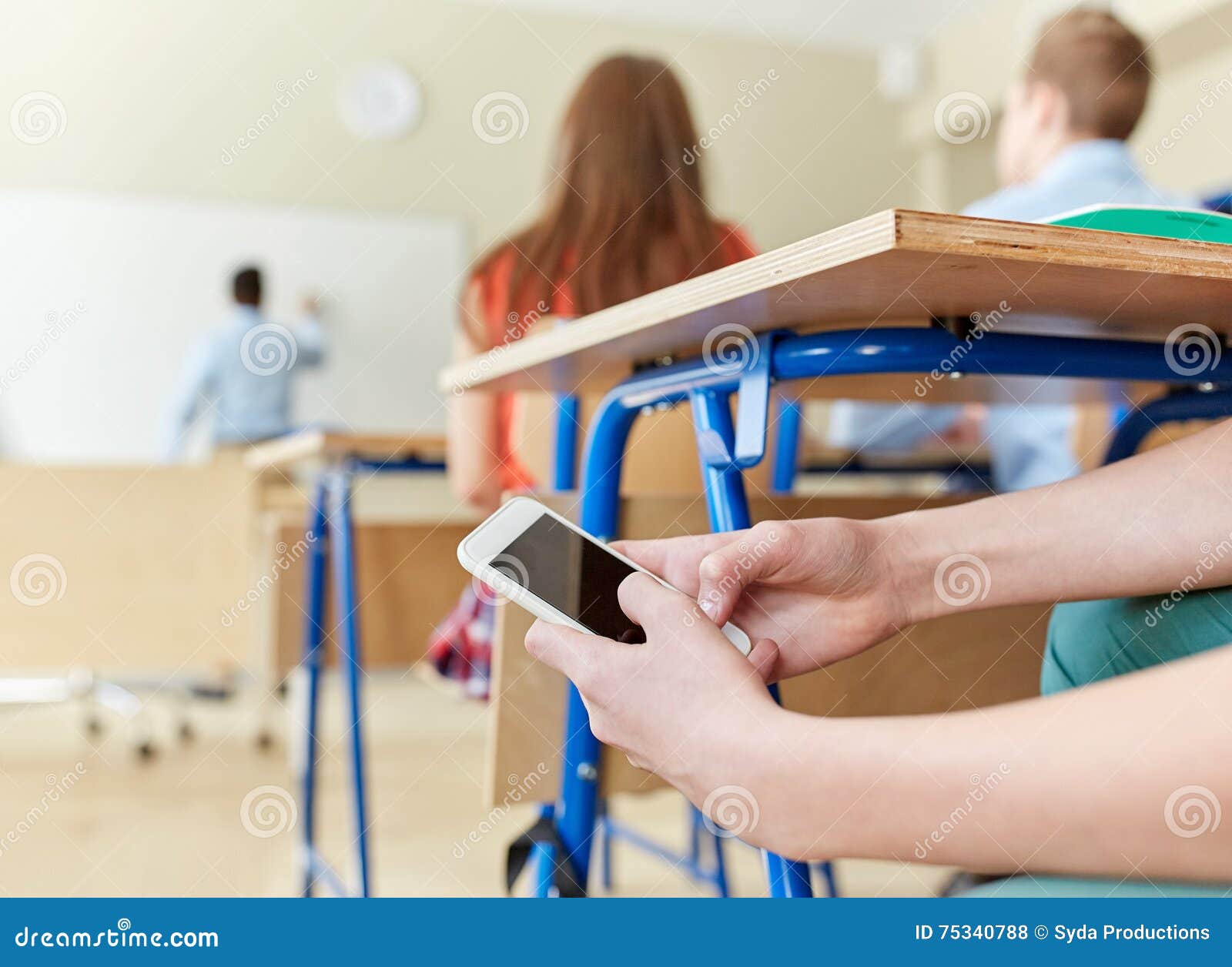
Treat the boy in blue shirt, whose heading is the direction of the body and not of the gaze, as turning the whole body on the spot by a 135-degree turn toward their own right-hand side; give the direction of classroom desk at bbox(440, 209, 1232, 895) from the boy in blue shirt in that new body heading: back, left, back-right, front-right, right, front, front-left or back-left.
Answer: right

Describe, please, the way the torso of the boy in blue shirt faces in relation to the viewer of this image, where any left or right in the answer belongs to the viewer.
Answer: facing away from the viewer and to the left of the viewer

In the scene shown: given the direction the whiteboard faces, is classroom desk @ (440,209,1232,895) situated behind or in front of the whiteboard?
in front

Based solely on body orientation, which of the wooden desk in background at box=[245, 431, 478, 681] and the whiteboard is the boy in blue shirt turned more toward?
the whiteboard

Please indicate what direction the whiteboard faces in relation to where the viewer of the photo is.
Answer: facing the viewer and to the right of the viewer

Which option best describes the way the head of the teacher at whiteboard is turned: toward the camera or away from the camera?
away from the camera

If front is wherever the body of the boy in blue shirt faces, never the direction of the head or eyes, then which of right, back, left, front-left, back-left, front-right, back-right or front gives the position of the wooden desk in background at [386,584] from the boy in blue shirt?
front-left

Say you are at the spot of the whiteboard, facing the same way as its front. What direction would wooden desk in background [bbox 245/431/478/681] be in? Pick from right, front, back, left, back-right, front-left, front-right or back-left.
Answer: front-right

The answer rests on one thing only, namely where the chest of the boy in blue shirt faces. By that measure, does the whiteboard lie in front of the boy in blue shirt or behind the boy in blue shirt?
in front

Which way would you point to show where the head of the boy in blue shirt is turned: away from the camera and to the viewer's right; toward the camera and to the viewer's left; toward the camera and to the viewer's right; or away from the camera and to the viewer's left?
away from the camera and to the viewer's left

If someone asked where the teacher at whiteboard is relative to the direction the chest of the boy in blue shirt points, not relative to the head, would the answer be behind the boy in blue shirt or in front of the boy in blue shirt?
in front

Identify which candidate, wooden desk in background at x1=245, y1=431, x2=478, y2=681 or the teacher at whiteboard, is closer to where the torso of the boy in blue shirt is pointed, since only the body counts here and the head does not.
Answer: the teacher at whiteboard
